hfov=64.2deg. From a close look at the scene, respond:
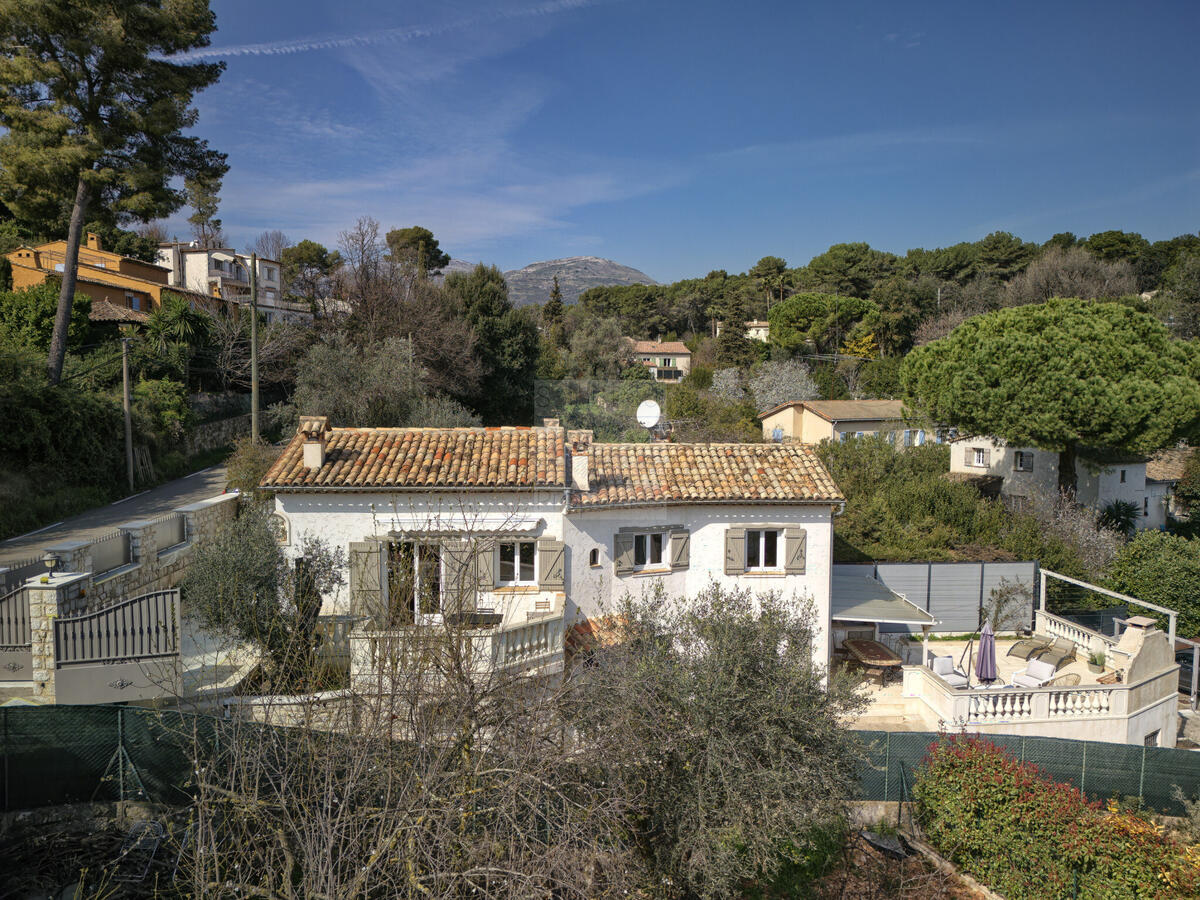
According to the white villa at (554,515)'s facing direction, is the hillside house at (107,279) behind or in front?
behind

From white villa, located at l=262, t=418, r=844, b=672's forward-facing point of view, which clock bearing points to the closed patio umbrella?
The closed patio umbrella is roughly at 9 o'clock from the white villa.

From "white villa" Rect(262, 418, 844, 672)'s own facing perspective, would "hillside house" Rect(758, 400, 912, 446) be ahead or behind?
behind

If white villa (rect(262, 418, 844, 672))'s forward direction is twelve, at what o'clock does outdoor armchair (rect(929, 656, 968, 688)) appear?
The outdoor armchair is roughly at 9 o'clock from the white villa.

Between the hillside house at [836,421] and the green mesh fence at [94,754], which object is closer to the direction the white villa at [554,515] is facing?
the green mesh fence

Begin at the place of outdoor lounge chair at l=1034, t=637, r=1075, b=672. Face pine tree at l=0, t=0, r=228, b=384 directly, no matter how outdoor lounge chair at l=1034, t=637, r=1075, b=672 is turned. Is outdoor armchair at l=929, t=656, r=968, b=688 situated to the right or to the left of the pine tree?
left

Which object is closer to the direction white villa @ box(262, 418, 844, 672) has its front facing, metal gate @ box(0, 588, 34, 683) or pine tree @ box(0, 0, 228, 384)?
the metal gate

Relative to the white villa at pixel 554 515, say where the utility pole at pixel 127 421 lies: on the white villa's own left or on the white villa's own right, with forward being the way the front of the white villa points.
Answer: on the white villa's own right

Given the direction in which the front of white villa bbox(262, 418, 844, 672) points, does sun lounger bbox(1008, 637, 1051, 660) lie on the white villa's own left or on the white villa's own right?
on the white villa's own left

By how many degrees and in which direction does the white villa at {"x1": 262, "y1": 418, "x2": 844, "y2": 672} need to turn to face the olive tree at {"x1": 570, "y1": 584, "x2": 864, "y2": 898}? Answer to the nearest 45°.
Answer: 0° — it already faces it

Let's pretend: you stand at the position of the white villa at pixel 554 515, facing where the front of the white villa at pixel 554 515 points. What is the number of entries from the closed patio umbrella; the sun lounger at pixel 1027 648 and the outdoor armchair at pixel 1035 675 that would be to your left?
3

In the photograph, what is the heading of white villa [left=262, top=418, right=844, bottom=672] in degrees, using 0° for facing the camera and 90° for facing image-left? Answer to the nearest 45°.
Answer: approximately 0°

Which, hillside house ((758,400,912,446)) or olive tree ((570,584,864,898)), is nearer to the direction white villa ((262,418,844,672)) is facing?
the olive tree
